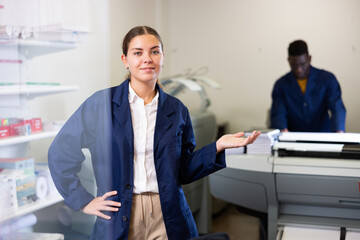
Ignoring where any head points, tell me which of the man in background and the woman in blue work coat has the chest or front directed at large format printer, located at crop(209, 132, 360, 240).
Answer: the man in background

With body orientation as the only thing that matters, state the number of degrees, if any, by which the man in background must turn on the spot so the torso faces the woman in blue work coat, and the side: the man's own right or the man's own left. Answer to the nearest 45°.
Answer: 0° — they already face them

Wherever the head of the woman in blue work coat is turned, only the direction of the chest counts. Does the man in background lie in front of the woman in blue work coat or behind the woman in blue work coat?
behind

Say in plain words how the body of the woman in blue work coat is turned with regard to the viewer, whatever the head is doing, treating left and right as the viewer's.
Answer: facing the viewer

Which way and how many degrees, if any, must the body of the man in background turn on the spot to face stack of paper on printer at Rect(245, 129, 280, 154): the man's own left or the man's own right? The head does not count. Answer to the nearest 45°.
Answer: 0° — they already face it
